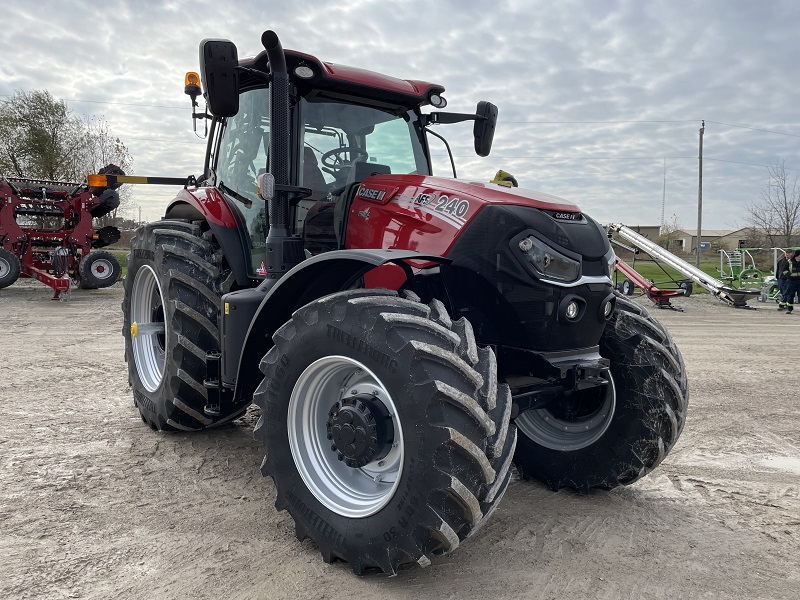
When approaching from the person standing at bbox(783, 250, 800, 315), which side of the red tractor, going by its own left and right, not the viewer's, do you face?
left

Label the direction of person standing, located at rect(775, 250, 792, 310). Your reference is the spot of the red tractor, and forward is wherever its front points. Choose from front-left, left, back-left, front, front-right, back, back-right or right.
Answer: left

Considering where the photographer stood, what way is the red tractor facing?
facing the viewer and to the right of the viewer

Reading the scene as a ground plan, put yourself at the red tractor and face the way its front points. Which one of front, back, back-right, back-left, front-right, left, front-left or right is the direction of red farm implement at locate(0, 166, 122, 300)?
back
